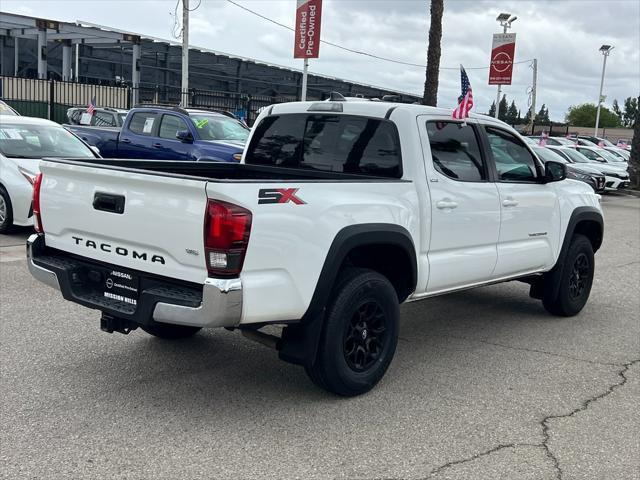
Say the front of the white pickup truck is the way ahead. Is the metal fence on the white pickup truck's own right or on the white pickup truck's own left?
on the white pickup truck's own left

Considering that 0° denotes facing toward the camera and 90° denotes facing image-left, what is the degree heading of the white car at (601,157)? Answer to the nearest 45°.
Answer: approximately 315°

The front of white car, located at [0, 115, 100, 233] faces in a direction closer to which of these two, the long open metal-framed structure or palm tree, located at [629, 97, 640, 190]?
the palm tree

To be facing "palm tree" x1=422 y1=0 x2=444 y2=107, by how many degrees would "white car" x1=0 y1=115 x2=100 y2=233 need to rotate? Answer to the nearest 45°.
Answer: approximately 90° to its left

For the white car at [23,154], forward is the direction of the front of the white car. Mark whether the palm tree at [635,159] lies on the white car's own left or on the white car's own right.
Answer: on the white car's own left

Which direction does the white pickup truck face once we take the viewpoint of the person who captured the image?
facing away from the viewer and to the right of the viewer

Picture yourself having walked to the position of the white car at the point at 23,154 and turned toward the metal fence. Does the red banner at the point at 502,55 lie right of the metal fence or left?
right

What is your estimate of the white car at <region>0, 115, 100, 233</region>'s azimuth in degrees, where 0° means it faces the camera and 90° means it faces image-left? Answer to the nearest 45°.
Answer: approximately 315°

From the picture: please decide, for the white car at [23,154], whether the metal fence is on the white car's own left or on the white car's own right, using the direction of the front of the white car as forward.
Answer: on the white car's own left

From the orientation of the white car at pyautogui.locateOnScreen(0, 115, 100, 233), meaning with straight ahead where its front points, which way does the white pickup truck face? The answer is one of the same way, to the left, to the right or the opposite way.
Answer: to the left
